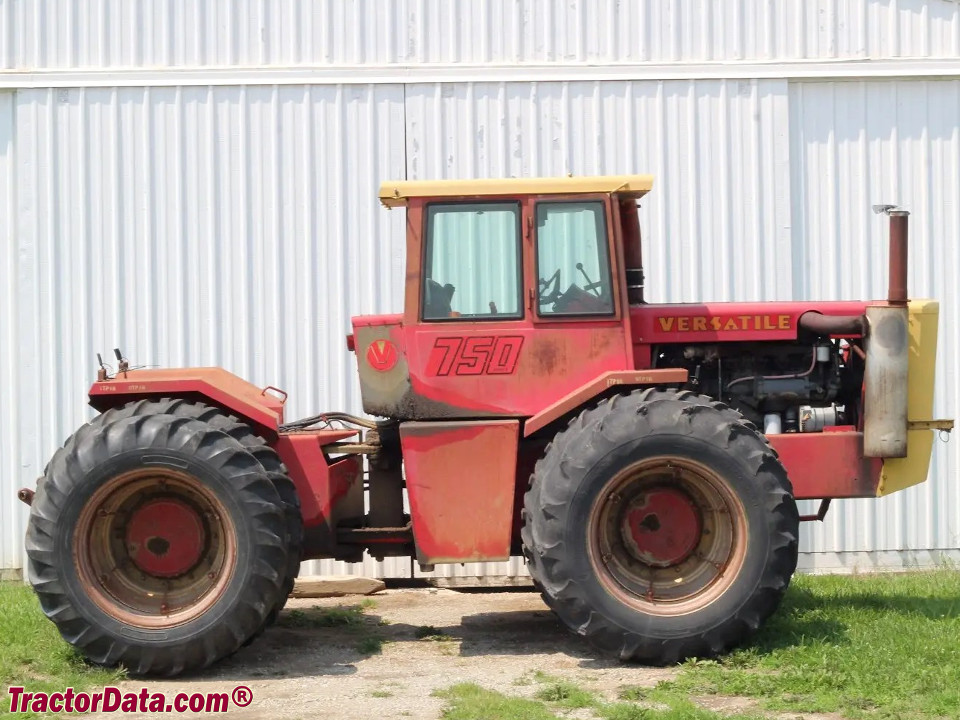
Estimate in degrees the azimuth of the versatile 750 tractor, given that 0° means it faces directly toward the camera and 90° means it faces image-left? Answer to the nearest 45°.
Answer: approximately 270°
